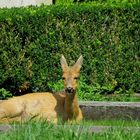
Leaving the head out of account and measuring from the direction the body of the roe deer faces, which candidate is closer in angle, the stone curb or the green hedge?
the stone curb

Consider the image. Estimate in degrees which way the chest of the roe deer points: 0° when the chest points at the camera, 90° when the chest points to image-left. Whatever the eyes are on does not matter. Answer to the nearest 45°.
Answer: approximately 315°

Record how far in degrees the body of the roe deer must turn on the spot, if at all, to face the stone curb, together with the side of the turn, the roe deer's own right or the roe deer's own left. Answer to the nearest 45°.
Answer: approximately 45° to the roe deer's own left
